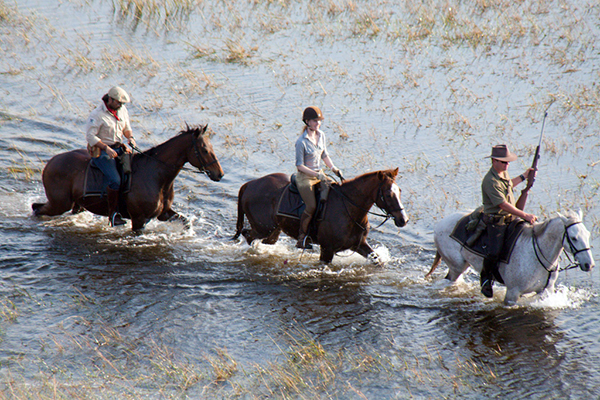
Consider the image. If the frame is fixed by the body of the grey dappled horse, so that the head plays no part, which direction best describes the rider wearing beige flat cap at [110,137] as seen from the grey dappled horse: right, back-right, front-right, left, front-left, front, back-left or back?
back-right

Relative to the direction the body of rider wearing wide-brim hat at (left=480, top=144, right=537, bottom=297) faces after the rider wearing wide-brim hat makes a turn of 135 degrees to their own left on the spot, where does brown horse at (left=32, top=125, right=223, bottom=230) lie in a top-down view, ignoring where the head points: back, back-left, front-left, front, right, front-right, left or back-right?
left

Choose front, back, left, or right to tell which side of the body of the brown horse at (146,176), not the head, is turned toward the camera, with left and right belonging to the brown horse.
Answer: right

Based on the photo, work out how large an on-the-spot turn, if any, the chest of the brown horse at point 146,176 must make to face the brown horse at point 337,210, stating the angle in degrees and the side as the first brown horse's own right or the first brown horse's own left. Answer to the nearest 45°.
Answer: approximately 45° to the first brown horse's own right

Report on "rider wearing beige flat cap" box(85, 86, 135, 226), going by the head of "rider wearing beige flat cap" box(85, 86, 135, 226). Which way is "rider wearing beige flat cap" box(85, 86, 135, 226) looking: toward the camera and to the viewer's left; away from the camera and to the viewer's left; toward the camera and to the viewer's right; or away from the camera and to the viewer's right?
toward the camera and to the viewer's right
